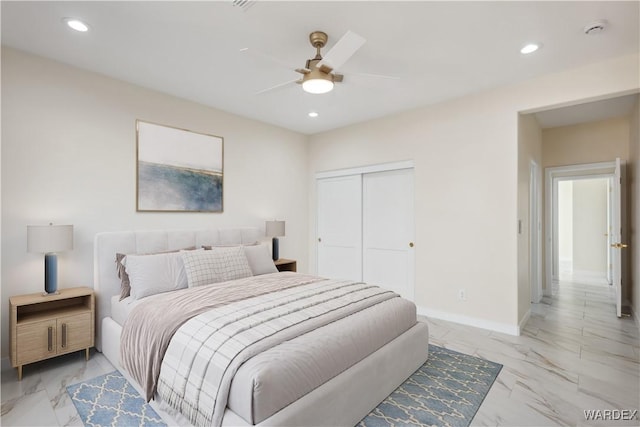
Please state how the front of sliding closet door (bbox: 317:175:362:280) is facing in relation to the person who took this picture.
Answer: facing the viewer and to the left of the viewer

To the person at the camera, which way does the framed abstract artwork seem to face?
facing the viewer and to the right of the viewer

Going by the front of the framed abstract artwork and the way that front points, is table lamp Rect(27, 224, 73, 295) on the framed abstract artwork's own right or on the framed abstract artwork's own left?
on the framed abstract artwork's own right

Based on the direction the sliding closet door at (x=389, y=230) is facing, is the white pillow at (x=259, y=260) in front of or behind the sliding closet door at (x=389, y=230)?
in front

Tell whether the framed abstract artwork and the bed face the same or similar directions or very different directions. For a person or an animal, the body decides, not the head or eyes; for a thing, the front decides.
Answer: same or similar directions

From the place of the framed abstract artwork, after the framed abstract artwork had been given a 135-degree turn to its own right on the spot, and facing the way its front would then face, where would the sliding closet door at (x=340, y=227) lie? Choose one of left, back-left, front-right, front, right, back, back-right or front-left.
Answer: back

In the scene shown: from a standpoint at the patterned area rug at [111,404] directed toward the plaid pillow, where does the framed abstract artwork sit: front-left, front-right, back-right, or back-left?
front-left

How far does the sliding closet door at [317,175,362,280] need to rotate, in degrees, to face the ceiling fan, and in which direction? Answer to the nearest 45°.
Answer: approximately 45° to its left

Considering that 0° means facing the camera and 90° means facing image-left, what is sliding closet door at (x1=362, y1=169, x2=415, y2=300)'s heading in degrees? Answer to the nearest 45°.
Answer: approximately 45°

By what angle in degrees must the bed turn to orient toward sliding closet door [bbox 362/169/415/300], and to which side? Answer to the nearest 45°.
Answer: approximately 90° to its left

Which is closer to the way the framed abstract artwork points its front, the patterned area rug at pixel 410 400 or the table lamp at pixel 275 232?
the patterned area rug

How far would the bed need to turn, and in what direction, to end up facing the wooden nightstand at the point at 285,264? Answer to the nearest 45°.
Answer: approximately 135° to its left

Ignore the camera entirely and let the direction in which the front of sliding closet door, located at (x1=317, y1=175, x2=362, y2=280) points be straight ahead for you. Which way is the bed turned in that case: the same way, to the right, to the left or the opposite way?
to the left
